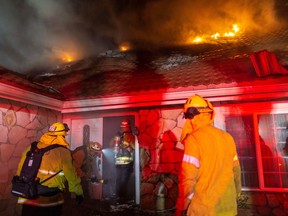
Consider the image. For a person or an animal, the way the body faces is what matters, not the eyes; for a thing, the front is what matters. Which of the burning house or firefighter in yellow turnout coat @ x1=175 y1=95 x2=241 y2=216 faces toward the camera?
the burning house

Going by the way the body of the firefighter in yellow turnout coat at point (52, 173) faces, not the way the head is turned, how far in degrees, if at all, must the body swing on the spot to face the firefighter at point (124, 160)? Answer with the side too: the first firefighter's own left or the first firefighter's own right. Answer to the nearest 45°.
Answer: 0° — they already face them

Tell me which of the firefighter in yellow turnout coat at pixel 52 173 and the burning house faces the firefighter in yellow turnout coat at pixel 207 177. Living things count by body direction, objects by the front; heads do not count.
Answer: the burning house

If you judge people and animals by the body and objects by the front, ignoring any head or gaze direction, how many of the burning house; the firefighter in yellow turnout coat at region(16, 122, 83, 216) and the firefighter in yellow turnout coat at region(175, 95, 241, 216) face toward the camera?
1

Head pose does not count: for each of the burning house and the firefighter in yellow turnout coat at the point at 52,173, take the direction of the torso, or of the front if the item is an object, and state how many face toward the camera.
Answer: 1

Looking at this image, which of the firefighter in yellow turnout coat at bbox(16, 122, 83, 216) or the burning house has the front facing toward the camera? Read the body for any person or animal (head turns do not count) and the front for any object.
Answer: the burning house

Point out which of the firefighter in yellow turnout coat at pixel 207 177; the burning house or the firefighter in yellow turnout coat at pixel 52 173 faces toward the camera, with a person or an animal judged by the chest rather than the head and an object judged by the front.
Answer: the burning house

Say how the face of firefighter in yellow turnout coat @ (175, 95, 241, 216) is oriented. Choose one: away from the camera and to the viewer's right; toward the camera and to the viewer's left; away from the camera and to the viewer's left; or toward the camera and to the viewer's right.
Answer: away from the camera and to the viewer's left

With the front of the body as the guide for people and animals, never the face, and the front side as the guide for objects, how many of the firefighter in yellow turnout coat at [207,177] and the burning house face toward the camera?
1

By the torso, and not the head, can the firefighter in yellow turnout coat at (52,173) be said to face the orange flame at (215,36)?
yes

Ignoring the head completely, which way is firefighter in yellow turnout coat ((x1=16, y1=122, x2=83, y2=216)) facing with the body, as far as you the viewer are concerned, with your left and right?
facing away from the viewer and to the right of the viewer

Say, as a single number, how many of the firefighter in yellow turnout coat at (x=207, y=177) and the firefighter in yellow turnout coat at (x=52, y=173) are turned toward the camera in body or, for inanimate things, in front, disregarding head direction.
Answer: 0

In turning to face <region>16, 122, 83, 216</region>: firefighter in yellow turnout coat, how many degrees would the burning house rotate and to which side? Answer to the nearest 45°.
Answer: approximately 45° to its right

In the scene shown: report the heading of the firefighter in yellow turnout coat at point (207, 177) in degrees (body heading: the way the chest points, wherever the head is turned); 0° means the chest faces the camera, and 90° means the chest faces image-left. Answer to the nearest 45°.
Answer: approximately 135°

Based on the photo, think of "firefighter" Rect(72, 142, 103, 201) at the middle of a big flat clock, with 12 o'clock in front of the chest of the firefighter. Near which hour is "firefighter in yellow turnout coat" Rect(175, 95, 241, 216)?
The firefighter in yellow turnout coat is roughly at 1 o'clock from the firefighter.

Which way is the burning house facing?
toward the camera

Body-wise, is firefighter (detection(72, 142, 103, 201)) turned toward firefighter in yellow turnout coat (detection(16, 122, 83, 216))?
no
